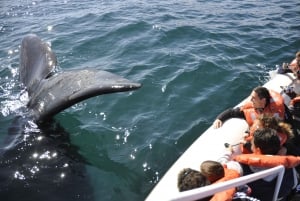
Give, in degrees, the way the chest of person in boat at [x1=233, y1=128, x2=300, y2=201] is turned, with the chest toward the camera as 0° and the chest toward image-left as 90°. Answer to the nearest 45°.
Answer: approximately 135°

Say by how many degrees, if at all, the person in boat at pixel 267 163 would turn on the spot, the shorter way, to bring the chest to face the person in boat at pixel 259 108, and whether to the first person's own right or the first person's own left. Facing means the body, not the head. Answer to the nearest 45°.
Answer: approximately 45° to the first person's own right

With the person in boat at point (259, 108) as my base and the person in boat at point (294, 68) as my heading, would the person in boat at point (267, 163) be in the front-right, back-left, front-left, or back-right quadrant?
back-right

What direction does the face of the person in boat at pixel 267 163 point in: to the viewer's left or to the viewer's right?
to the viewer's left

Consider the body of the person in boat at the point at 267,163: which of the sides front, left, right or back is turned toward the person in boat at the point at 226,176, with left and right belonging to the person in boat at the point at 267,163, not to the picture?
left

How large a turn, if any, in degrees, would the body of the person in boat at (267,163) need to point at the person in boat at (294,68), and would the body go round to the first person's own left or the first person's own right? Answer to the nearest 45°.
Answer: approximately 45° to the first person's own right
